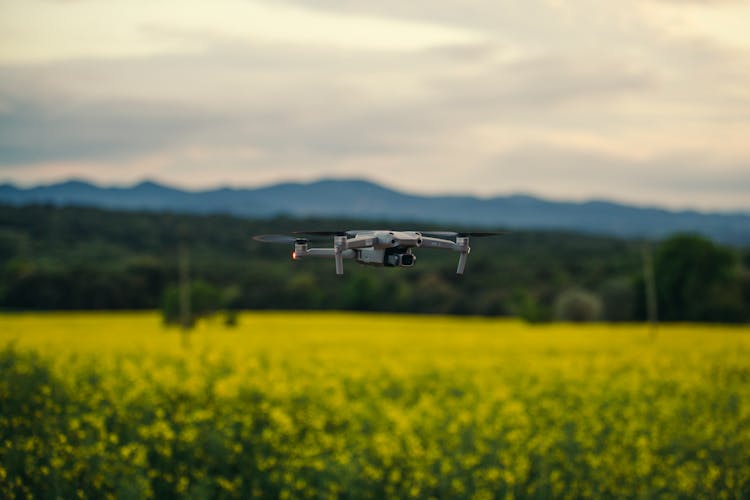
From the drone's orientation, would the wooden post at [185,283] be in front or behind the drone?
behind

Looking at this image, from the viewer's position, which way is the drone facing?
facing the viewer and to the right of the viewer
